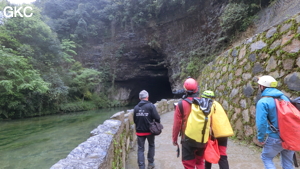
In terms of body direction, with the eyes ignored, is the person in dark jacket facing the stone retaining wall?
no

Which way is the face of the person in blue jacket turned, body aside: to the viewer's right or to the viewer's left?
to the viewer's left

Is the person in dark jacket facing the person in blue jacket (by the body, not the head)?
no

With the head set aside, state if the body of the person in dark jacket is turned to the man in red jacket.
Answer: no
